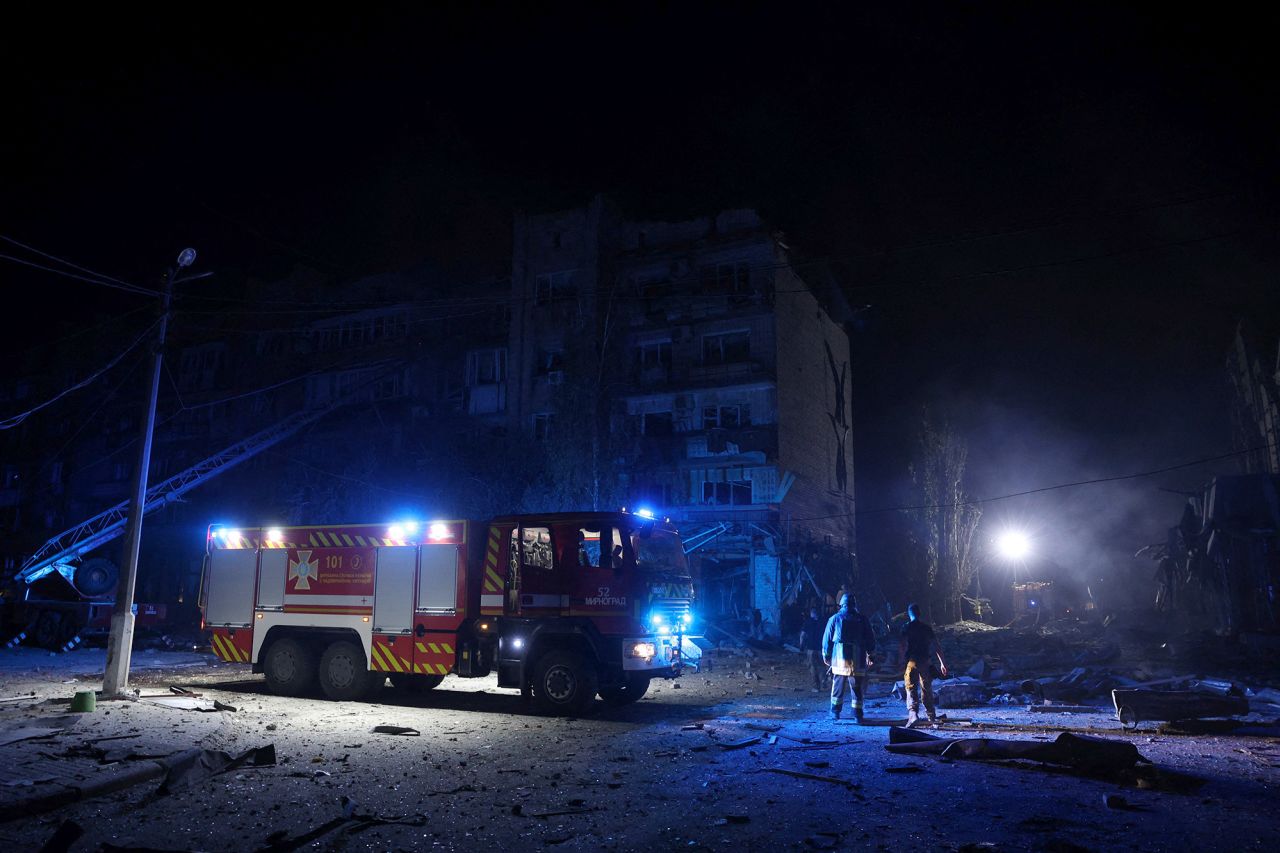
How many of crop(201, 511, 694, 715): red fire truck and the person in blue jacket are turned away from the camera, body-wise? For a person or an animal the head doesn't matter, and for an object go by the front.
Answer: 1

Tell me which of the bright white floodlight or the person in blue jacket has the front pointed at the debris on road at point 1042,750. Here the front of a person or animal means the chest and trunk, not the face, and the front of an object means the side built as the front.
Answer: the bright white floodlight

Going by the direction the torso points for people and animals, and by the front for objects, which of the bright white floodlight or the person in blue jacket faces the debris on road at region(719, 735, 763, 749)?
the bright white floodlight

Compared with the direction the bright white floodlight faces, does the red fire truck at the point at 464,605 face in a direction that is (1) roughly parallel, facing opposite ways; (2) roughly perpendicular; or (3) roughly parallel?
roughly perpendicular

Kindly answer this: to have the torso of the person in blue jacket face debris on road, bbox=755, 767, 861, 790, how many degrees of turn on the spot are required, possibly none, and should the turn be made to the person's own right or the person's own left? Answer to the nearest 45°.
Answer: approximately 180°

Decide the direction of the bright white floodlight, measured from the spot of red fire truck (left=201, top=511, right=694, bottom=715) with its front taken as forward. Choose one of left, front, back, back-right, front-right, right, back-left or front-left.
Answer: left

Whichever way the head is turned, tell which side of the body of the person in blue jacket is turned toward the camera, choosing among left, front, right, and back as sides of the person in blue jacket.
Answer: back

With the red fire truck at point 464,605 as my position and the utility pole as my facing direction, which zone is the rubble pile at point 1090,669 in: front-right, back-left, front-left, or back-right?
back-right

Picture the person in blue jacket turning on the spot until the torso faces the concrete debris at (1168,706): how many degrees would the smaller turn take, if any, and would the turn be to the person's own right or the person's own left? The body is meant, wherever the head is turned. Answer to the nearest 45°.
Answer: approximately 90° to the person's own right

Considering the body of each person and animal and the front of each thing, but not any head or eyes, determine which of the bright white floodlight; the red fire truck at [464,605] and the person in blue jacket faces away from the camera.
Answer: the person in blue jacket

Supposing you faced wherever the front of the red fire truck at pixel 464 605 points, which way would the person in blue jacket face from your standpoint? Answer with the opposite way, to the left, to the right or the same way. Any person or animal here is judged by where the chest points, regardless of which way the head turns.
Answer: to the left

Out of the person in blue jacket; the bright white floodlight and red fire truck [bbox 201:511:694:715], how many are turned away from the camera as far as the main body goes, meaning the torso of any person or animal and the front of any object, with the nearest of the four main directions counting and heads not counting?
1

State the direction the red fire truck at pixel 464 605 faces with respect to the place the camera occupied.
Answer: facing the viewer and to the right of the viewer

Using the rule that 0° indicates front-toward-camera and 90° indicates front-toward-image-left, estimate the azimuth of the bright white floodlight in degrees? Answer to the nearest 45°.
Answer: approximately 0°

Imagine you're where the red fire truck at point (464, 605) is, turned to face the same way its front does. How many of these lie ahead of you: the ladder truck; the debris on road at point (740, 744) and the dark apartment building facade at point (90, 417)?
1
